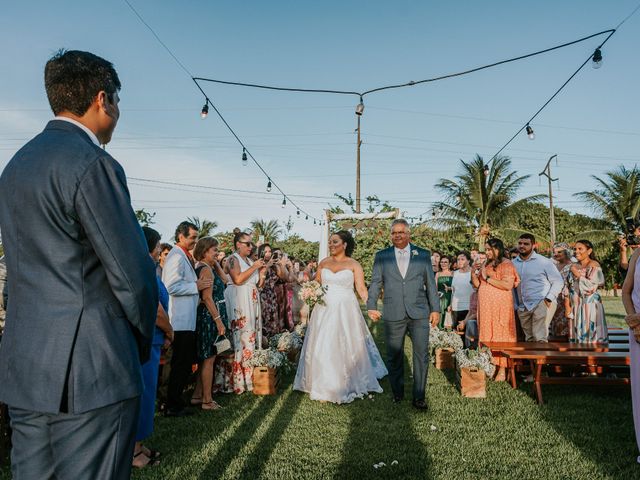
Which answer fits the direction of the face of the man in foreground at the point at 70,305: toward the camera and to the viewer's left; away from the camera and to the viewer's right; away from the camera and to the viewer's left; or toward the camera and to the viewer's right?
away from the camera and to the viewer's right

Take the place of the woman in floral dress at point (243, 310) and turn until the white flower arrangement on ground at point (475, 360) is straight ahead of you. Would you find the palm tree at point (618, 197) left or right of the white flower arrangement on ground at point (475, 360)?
left

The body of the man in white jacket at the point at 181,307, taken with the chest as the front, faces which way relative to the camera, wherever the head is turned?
to the viewer's right

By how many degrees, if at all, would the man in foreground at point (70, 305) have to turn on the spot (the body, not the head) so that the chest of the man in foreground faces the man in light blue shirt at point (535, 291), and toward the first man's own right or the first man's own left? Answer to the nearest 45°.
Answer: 0° — they already face them

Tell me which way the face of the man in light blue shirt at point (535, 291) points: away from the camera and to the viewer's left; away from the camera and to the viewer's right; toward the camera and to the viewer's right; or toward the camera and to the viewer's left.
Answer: toward the camera and to the viewer's left

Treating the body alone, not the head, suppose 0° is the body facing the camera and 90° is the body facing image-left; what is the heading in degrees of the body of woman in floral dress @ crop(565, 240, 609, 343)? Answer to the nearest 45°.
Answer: approximately 45°

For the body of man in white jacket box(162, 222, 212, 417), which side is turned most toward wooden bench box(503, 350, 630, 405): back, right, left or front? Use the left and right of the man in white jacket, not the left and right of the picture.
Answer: front

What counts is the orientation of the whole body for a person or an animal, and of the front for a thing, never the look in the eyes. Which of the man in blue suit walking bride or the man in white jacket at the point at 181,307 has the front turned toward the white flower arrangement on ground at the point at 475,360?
the man in white jacket

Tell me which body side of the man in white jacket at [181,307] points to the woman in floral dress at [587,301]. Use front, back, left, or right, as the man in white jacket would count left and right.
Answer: front

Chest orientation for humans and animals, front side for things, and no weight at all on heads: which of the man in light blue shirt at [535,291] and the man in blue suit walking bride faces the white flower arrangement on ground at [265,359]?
the man in light blue shirt

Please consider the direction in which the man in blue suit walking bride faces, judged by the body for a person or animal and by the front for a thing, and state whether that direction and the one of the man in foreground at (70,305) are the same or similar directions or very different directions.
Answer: very different directions

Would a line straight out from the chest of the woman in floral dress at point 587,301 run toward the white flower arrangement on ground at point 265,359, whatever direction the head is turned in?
yes

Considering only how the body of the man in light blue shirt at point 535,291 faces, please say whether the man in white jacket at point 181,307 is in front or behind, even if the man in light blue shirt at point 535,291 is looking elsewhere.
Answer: in front

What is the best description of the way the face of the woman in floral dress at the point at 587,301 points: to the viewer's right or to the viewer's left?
to the viewer's left

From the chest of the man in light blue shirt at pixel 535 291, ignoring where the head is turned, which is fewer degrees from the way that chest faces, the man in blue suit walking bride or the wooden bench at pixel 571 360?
the man in blue suit walking bride

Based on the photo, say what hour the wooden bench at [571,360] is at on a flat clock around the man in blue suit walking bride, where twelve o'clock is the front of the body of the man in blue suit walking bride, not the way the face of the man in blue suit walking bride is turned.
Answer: The wooden bench is roughly at 9 o'clock from the man in blue suit walking bride.
